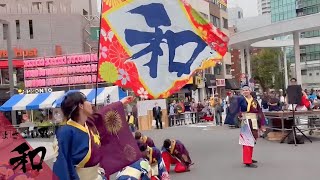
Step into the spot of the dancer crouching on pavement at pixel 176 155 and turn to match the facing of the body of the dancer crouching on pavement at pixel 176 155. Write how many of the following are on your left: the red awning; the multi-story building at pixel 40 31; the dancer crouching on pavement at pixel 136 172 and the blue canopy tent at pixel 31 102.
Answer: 1

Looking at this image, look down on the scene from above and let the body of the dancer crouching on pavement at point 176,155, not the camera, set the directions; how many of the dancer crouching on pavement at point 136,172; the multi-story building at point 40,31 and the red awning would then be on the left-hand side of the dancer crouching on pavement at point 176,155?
1

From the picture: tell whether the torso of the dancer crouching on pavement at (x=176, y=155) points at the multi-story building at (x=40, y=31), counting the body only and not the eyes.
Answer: no

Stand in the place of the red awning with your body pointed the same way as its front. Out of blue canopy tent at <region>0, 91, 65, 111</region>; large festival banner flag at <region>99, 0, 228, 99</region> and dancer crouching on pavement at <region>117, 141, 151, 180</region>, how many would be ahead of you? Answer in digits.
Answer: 3

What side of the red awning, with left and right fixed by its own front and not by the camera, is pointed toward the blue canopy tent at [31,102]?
front

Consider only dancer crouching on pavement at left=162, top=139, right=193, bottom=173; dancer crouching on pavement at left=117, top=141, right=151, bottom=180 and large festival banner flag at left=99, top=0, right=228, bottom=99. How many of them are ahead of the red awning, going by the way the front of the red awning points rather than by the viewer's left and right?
3

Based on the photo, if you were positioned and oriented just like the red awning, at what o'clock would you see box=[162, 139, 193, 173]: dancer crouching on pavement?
The dancer crouching on pavement is roughly at 12 o'clock from the red awning.

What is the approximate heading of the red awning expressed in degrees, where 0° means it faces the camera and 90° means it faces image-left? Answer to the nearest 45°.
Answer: approximately 0°

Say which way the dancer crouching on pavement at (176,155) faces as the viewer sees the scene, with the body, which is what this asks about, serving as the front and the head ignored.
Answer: to the viewer's left

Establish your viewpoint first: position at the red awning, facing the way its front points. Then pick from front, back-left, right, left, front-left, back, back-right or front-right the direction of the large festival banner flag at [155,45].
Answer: front

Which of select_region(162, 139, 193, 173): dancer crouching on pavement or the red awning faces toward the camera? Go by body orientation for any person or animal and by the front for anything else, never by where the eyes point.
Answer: the red awning
